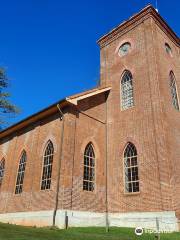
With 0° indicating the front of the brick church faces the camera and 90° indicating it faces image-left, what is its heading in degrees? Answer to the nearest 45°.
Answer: approximately 315°
